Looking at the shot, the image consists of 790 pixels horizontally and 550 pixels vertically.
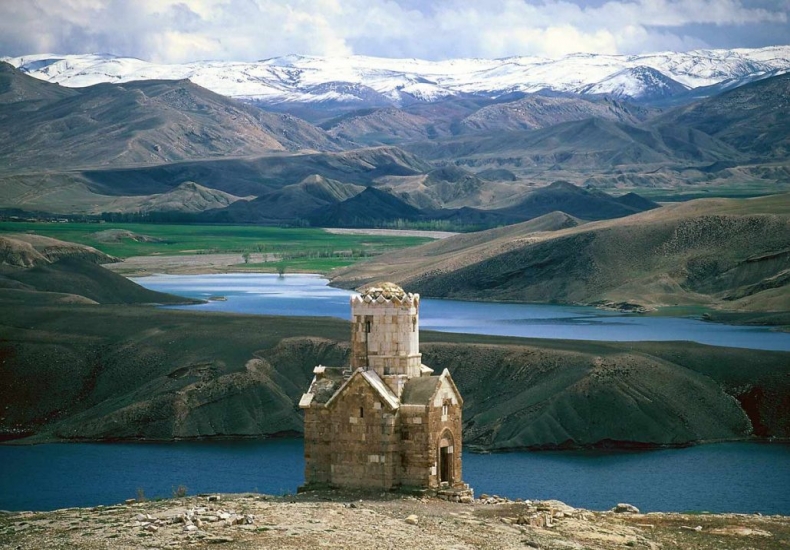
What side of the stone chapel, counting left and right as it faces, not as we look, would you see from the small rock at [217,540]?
right

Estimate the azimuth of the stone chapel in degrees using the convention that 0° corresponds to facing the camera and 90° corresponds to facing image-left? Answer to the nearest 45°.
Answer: approximately 315°
